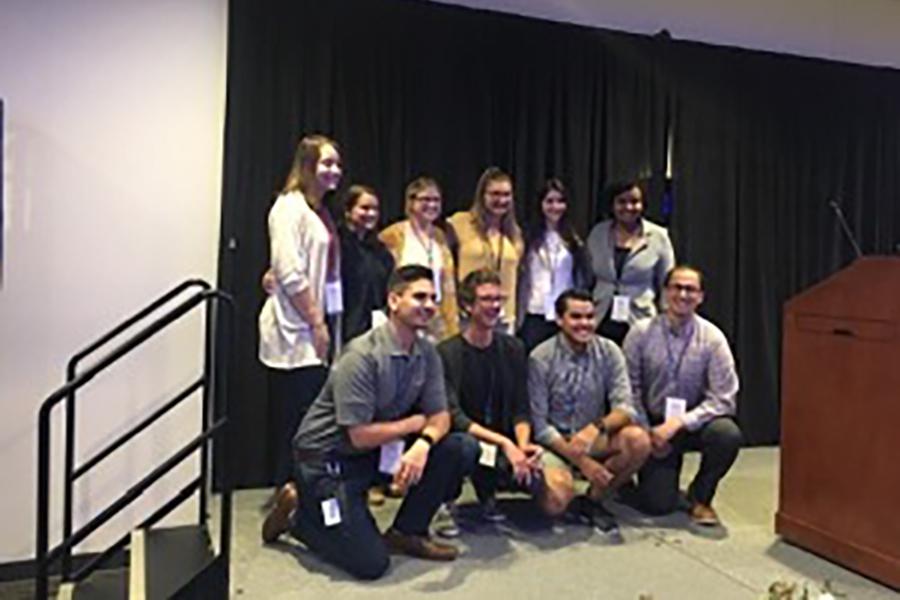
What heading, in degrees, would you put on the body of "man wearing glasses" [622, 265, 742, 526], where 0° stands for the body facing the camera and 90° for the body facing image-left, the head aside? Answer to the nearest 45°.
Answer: approximately 0°

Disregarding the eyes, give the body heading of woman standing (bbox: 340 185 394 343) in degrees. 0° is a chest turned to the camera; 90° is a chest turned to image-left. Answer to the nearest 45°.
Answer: approximately 315°

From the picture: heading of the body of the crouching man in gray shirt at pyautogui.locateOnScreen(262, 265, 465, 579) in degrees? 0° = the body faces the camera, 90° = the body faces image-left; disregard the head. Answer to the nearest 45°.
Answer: approximately 315°

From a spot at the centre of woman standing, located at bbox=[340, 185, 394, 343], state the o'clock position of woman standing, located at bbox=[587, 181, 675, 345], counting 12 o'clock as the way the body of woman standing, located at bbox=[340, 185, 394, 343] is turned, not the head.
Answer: woman standing, located at bbox=[587, 181, 675, 345] is roughly at 10 o'clock from woman standing, located at bbox=[340, 185, 394, 343].

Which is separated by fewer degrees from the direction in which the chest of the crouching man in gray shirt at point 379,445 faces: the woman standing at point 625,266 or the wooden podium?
the wooden podium

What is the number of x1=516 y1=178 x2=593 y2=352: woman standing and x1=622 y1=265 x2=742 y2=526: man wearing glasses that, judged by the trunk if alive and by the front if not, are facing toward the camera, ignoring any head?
2
